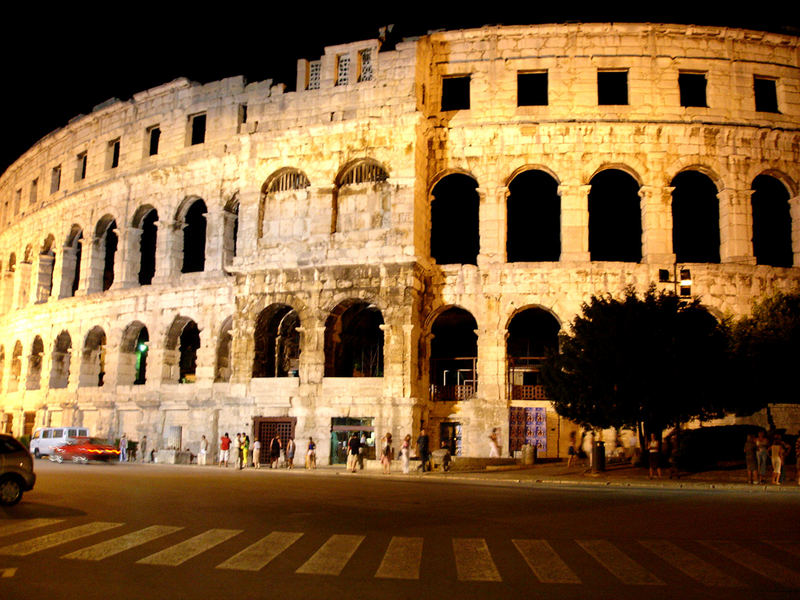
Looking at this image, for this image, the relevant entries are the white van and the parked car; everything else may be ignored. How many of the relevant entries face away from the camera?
0

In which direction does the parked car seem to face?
to the viewer's left
